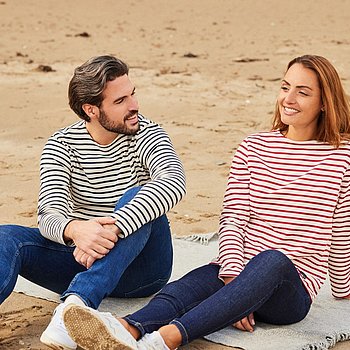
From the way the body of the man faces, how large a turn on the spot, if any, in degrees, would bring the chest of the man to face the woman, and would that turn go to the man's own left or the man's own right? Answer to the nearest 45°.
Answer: approximately 90° to the man's own left

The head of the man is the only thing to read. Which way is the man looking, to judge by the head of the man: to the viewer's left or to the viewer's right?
to the viewer's right

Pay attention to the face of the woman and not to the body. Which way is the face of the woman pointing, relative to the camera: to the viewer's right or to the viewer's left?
to the viewer's left

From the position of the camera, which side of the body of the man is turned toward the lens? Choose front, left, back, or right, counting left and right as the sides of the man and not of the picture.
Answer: front

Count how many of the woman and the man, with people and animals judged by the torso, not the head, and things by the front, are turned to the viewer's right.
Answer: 0
